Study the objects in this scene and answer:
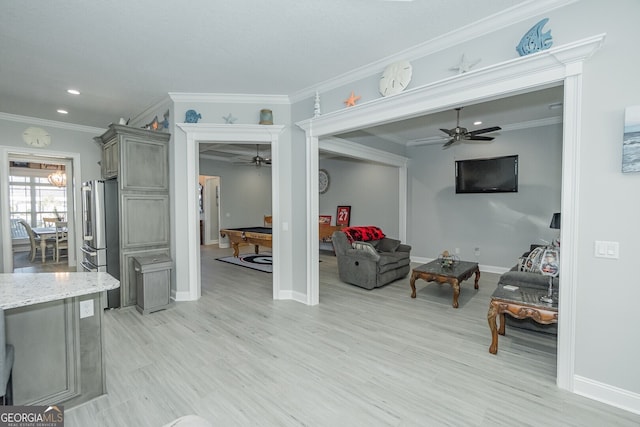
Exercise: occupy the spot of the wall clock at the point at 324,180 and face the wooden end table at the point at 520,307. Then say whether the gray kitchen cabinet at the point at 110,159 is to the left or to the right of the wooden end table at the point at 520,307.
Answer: right

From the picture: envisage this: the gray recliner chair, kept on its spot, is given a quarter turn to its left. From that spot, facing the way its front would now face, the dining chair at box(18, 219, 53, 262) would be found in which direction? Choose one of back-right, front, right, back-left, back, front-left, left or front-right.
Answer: back-left

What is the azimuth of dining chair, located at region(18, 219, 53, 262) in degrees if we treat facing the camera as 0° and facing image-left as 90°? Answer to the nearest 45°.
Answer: approximately 270°

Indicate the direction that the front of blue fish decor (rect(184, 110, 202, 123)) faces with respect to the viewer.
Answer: facing to the left of the viewer

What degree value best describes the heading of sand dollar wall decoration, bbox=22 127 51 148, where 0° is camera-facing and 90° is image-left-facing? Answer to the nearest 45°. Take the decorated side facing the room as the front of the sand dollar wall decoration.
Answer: approximately 0°

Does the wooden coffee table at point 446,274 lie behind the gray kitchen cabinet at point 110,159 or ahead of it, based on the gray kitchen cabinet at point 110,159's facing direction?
behind
